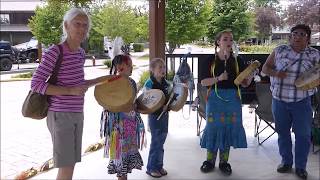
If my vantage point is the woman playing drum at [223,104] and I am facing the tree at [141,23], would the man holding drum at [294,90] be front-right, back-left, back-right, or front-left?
back-right

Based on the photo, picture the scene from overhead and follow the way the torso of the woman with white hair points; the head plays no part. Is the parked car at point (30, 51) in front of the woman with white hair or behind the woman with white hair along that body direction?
behind

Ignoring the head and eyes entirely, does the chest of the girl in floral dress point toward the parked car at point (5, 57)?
no

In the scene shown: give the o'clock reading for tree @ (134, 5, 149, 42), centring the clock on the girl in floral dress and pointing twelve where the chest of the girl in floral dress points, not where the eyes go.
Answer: The tree is roughly at 6 o'clock from the girl in floral dress.

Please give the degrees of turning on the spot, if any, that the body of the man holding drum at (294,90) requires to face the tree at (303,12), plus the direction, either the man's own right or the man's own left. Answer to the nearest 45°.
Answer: approximately 180°

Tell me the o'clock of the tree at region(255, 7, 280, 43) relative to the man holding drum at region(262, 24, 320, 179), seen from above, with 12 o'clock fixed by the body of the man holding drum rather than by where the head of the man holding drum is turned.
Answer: The tree is roughly at 6 o'clock from the man holding drum.

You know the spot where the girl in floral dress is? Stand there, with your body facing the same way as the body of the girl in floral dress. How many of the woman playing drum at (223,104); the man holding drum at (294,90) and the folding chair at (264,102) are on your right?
0

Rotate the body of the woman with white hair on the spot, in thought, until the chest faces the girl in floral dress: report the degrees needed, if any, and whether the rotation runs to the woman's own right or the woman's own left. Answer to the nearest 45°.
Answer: approximately 90° to the woman's own left

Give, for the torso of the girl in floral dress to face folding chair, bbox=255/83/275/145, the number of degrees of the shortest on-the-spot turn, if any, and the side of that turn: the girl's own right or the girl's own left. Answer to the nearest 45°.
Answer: approximately 135° to the girl's own left

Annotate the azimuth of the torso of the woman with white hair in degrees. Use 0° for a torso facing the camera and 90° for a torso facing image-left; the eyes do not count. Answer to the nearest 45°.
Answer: approximately 315°

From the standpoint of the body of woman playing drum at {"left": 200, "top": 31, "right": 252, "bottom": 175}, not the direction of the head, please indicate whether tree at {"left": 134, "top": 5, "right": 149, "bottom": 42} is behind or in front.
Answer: behind

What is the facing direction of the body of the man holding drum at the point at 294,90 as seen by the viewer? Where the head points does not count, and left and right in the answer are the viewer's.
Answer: facing the viewer

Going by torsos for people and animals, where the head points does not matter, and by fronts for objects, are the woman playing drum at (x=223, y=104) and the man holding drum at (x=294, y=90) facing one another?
no

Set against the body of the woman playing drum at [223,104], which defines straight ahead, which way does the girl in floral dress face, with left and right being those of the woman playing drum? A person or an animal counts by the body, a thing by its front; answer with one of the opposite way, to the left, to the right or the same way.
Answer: the same way

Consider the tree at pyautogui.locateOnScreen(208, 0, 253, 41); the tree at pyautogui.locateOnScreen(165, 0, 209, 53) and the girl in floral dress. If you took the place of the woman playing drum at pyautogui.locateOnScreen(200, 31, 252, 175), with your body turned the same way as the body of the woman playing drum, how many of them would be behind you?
2

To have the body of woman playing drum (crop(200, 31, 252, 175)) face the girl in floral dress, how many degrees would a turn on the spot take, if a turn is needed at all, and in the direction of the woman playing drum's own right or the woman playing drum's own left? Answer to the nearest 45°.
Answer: approximately 45° to the woman playing drum's own right

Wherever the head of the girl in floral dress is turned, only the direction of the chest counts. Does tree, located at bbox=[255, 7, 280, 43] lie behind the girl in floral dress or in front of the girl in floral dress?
behind

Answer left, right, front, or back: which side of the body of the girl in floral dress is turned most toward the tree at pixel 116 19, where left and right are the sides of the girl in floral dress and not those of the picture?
back
